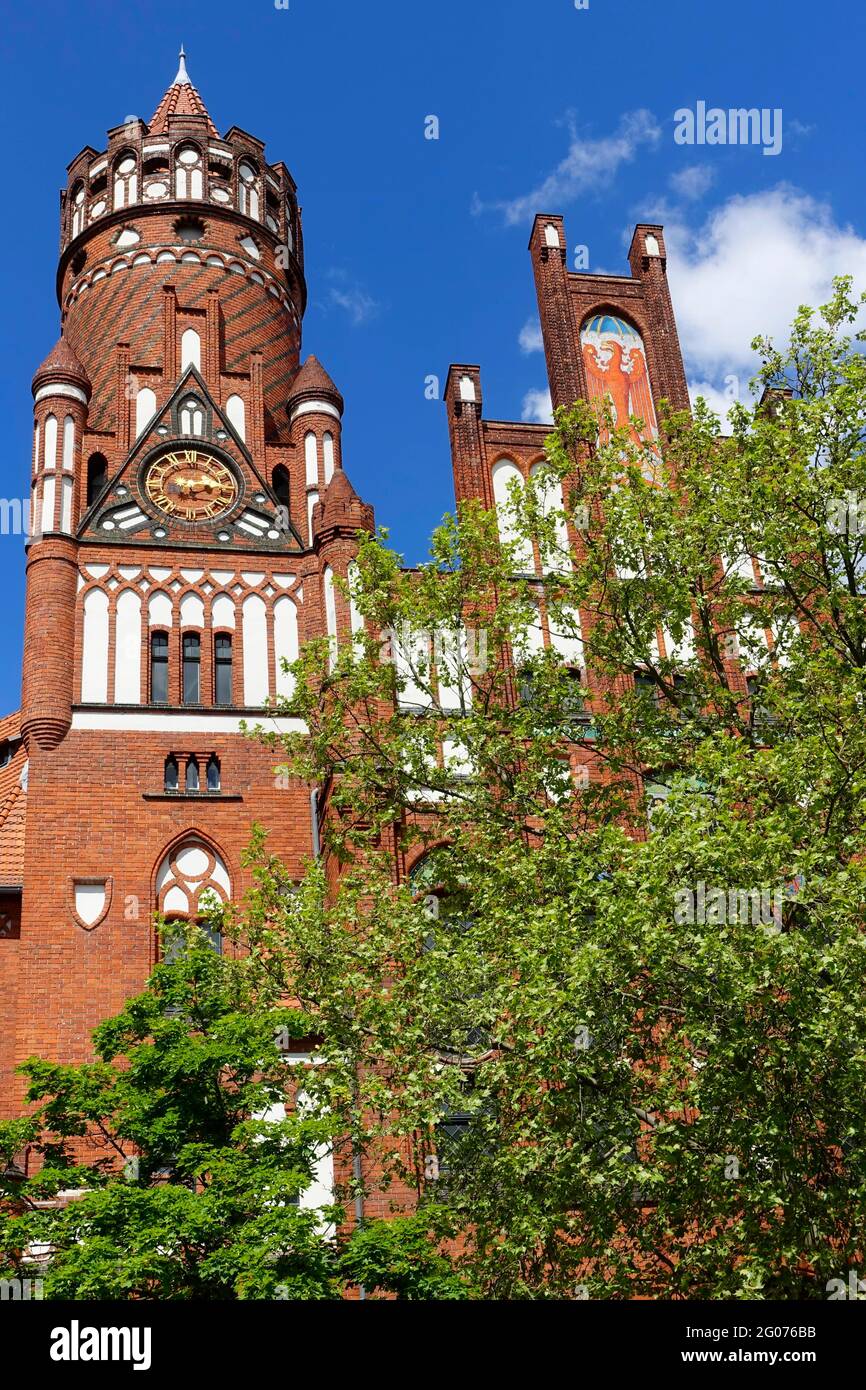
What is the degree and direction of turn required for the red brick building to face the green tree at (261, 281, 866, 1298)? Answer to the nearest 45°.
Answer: approximately 45° to its left

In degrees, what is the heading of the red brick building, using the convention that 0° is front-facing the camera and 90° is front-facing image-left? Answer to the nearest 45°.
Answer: approximately 0°
